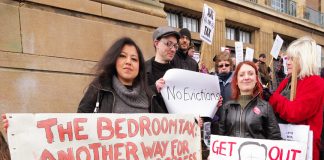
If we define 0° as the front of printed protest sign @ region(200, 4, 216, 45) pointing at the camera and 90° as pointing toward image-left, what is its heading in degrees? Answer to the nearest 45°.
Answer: approximately 315°

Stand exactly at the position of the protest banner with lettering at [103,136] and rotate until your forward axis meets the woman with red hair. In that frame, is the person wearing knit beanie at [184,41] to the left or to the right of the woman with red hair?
left

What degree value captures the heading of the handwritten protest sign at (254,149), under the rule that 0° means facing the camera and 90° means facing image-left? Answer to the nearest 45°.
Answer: approximately 0°

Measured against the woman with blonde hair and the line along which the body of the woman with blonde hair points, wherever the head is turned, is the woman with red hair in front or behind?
in front

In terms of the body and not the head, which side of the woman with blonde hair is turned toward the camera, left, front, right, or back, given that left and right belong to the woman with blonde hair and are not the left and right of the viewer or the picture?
left

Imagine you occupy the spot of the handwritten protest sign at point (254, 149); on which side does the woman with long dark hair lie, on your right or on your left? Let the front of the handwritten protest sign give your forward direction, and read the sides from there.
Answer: on your right

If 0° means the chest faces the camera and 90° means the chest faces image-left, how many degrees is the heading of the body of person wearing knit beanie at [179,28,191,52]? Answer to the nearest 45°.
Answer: approximately 0°

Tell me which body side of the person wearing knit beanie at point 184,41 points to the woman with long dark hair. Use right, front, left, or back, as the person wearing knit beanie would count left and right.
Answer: front

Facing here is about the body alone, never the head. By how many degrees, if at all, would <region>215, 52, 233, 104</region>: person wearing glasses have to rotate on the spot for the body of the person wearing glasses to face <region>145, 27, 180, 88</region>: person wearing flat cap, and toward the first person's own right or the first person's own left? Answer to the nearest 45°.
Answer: approximately 45° to the first person's own right

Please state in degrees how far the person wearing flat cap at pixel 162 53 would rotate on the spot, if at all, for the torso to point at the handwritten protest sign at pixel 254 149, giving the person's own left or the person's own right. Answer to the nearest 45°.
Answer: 0° — they already face it
